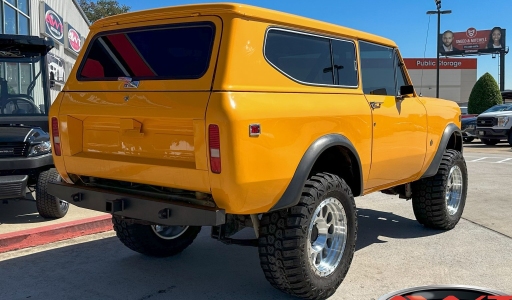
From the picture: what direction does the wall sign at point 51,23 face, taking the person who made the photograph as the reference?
facing the viewer and to the right of the viewer

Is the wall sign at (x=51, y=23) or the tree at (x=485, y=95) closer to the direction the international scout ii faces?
the tree

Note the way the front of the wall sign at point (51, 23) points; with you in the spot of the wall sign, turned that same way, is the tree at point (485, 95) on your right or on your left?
on your left

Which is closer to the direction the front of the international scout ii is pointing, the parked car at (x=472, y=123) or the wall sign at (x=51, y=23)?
the parked car

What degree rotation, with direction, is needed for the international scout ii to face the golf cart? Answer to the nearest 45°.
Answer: approximately 90° to its left

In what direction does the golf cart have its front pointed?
toward the camera

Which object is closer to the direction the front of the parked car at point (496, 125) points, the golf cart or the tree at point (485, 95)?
the golf cart

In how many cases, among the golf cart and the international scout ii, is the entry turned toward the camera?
1

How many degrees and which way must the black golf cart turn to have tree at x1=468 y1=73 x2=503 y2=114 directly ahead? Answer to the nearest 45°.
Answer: approximately 135° to its left

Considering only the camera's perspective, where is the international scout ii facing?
facing away from the viewer and to the right of the viewer

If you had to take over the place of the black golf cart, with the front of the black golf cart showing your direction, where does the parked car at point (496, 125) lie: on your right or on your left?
on your left

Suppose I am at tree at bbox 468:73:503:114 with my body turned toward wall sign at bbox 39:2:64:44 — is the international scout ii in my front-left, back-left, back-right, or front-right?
front-left

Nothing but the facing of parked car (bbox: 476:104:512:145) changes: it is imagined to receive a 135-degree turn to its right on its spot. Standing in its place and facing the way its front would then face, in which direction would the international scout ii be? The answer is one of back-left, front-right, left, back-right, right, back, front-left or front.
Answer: back

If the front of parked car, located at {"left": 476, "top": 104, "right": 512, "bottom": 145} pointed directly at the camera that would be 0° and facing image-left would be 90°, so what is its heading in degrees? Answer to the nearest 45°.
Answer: approximately 45°

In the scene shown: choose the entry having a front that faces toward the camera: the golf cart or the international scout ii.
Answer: the golf cart

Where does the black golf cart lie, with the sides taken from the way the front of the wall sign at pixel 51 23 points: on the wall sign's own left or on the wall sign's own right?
on the wall sign's own right

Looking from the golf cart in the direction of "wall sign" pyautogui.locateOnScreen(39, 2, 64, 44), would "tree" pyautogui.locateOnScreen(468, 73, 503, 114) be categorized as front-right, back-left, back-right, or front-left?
front-right
